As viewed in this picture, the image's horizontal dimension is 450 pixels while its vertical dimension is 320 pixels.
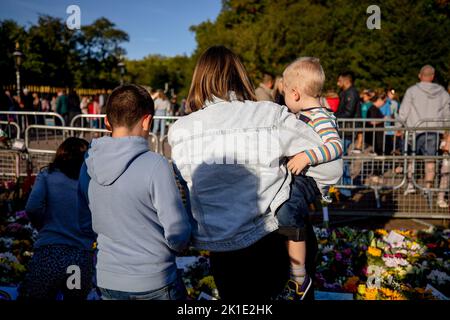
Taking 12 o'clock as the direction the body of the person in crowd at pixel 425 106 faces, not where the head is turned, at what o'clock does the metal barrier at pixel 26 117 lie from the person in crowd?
The metal barrier is roughly at 9 o'clock from the person in crowd.

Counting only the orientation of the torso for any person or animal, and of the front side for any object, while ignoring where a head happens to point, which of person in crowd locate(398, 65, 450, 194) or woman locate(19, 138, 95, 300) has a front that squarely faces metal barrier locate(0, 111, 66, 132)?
the woman

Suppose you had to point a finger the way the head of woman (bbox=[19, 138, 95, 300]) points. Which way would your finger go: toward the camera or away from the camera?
away from the camera

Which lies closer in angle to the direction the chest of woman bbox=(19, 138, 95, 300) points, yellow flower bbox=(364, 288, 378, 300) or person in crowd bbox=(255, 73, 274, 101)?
the person in crowd

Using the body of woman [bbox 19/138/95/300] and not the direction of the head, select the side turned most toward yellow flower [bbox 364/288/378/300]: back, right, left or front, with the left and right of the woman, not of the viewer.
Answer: right

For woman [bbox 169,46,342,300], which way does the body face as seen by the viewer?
away from the camera

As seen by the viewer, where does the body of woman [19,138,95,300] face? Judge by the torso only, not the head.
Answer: away from the camera

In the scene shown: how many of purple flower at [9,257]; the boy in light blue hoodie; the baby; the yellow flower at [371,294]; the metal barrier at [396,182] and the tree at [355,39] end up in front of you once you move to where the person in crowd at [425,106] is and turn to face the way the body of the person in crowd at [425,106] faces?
1

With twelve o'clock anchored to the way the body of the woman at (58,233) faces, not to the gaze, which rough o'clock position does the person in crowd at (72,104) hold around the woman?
The person in crowd is roughly at 12 o'clock from the woman.

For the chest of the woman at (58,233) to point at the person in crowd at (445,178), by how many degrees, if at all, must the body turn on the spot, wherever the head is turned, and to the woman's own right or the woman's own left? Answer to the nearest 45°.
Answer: approximately 90° to the woman's own right

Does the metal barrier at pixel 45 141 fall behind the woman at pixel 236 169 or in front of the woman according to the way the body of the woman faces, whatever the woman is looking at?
in front

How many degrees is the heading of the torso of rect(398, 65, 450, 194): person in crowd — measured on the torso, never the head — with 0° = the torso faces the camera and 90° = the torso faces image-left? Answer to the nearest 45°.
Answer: approximately 180°

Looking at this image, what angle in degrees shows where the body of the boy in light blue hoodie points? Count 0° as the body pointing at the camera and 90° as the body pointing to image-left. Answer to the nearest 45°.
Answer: approximately 225°

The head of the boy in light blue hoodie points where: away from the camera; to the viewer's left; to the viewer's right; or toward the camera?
away from the camera

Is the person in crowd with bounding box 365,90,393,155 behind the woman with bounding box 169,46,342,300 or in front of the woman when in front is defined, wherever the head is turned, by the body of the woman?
in front
